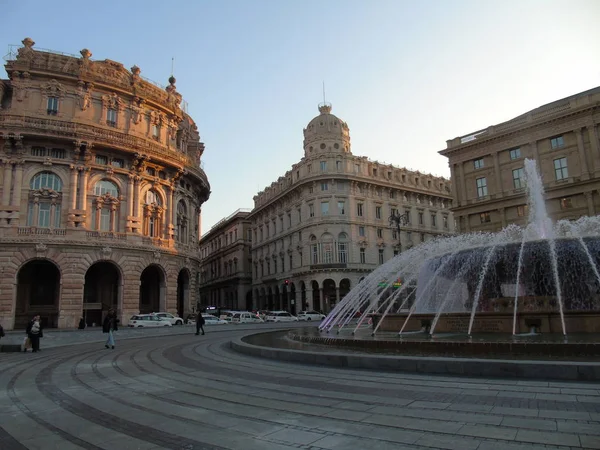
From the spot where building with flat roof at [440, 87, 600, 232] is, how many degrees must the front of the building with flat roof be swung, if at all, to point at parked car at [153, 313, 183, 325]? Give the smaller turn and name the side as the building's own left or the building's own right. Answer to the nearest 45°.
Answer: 0° — it already faces it

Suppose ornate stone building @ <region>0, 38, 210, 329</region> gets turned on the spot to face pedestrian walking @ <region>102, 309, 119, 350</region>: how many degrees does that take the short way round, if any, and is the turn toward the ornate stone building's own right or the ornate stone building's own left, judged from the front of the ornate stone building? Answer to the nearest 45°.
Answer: approximately 45° to the ornate stone building's own right

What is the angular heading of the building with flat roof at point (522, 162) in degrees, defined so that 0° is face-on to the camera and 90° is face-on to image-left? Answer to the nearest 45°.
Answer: approximately 45°
